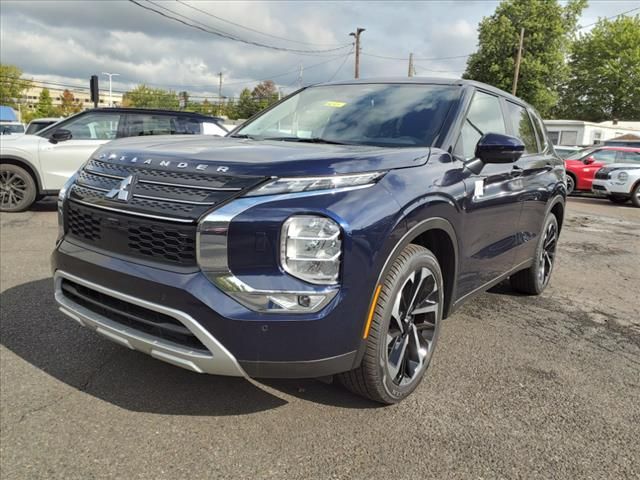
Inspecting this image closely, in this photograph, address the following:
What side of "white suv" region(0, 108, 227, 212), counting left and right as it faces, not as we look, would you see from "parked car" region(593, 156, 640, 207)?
back

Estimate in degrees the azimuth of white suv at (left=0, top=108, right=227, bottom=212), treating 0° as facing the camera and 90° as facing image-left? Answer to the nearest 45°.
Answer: approximately 90°

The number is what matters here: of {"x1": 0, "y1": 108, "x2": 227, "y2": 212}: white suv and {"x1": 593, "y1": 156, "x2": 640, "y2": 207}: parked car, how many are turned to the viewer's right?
0

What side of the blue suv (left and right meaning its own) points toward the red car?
back

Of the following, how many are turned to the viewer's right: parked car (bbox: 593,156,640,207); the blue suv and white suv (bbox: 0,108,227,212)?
0

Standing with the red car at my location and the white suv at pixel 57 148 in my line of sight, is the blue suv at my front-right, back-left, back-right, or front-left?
front-left

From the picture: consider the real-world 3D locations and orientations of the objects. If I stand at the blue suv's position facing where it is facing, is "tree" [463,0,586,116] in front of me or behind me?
behind

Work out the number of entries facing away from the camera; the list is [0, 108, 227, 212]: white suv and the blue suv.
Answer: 0

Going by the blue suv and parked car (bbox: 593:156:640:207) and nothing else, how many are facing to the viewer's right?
0

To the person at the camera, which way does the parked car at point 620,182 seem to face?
facing the viewer and to the left of the viewer

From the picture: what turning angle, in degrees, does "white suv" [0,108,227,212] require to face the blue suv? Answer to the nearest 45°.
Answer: approximately 90° to its left

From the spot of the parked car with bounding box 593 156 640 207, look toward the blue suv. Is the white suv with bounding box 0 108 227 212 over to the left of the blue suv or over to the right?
right

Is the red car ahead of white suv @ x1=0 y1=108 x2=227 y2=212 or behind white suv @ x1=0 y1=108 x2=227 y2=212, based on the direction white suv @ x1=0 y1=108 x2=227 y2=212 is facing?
behind

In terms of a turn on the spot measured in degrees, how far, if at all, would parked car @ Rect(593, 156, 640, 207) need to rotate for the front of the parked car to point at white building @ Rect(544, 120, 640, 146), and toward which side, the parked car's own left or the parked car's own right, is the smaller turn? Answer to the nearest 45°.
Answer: approximately 135° to the parked car's own right

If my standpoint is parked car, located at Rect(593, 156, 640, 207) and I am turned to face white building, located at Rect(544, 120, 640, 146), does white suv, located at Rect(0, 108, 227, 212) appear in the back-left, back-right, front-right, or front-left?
back-left

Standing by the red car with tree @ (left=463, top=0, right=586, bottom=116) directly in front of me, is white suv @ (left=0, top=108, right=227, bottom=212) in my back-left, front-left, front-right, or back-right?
back-left
